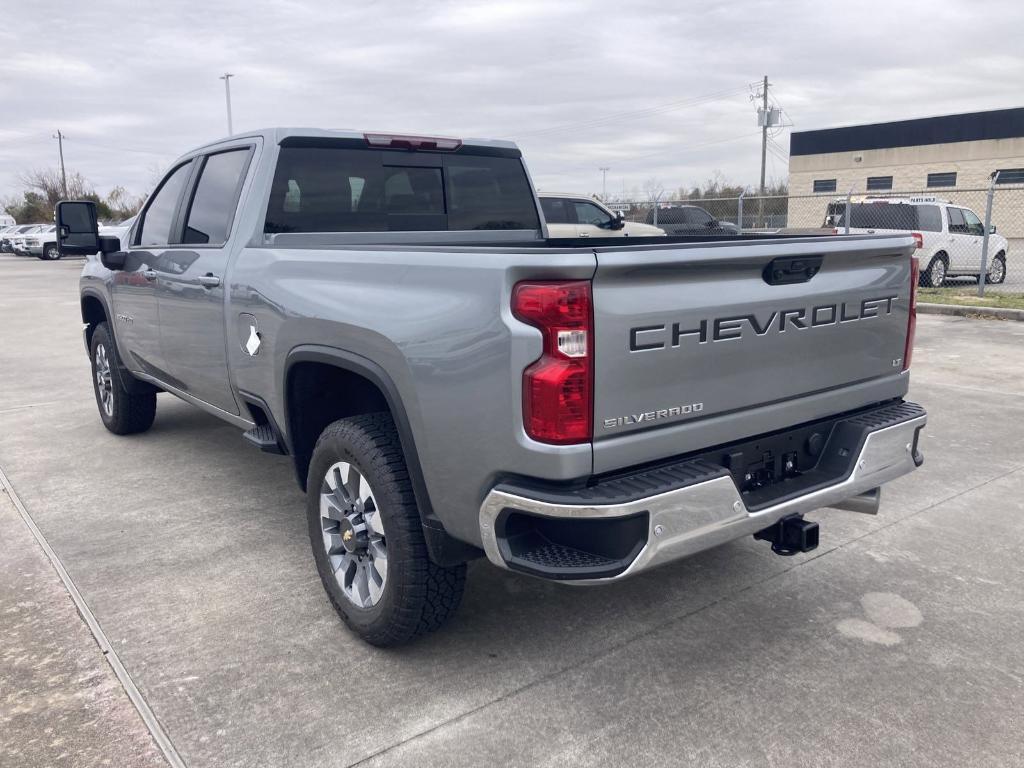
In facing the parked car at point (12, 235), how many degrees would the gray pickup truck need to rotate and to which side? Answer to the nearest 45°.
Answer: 0° — it already faces it

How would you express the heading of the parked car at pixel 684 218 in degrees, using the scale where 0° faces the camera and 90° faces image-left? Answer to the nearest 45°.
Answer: approximately 270°

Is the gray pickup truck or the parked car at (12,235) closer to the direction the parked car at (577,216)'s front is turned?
the gray pickup truck

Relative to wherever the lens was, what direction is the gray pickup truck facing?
facing away from the viewer and to the left of the viewer

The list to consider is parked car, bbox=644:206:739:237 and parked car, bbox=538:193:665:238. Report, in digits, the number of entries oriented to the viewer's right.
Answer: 2

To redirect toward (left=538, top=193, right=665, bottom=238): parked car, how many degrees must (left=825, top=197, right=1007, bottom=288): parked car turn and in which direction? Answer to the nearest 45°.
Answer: approximately 180°

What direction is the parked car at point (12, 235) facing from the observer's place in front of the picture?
facing the viewer and to the left of the viewer

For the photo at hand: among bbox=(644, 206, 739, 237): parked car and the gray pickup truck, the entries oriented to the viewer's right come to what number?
1

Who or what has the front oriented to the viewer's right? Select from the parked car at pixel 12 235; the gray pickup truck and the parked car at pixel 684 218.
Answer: the parked car at pixel 684 218

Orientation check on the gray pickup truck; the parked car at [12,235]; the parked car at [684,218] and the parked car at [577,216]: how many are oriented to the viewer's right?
2

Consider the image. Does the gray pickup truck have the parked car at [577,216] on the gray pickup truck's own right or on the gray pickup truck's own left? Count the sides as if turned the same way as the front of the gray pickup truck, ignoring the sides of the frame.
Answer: on the gray pickup truck's own right

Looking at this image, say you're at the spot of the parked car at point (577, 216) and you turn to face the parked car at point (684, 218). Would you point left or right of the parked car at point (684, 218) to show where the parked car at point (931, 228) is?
right

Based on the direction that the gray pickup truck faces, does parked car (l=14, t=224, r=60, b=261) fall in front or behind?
in front

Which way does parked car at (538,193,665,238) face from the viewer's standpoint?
to the viewer's right

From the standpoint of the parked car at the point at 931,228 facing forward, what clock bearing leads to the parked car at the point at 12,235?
the parked car at the point at 12,235 is roughly at 8 o'clock from the parked car at the point at 931,228.
